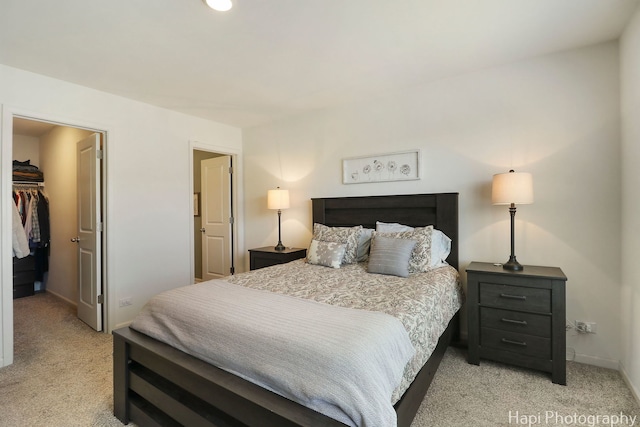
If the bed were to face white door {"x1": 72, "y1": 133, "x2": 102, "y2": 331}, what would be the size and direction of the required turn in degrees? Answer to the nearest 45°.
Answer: approximately 90° to its right

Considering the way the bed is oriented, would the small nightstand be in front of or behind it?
behind

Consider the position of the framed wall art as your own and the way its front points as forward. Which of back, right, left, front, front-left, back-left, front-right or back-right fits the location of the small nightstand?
front-right

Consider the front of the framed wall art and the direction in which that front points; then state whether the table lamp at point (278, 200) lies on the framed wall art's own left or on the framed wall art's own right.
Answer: on the framed wall art's own right

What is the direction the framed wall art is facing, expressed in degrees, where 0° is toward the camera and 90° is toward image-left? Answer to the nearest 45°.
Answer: approximately 45°

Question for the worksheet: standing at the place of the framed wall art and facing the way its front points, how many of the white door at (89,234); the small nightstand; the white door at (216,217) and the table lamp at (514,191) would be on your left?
1

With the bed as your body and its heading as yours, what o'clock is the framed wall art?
The framed wall art is roughly at 6 o'clock from the bed.

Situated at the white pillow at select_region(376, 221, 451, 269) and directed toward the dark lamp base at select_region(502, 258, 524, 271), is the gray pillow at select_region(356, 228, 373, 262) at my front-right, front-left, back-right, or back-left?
back-right

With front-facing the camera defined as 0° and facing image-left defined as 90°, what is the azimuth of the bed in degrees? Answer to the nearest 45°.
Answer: approximately 45°

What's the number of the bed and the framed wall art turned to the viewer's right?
0

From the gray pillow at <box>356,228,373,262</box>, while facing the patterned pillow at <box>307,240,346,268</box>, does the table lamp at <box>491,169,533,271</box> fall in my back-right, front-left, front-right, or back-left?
back-left
